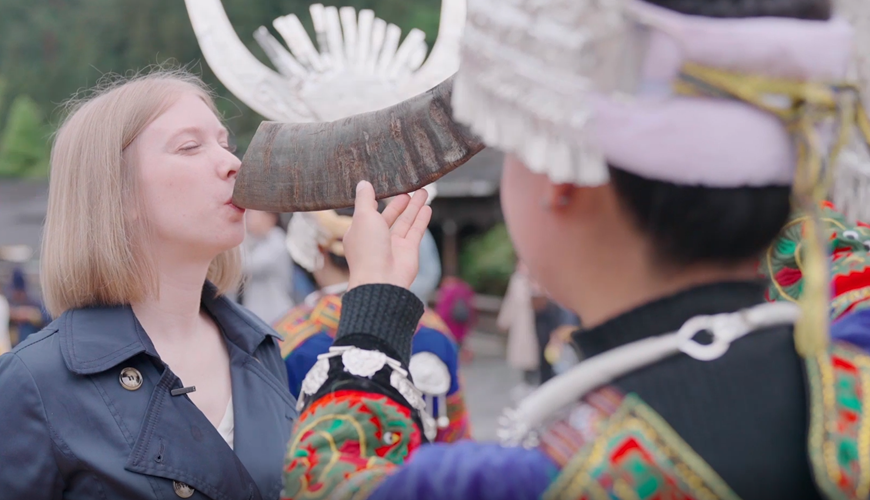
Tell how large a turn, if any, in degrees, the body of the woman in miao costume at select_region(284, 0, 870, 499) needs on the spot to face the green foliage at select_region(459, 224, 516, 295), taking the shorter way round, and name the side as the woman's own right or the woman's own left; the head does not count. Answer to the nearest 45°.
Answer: approximately 45° to the woman's own right

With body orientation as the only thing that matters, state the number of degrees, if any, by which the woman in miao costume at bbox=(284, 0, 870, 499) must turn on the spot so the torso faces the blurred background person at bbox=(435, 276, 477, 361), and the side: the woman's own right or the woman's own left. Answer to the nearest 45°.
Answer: approximately 45° to the woman's own right

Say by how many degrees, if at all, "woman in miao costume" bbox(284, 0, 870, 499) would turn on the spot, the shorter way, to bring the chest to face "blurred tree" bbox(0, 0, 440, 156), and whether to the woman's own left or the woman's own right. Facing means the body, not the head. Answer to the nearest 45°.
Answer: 0° — they already face it

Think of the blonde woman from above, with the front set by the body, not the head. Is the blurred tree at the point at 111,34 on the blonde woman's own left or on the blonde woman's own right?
on the blonde woman's own left

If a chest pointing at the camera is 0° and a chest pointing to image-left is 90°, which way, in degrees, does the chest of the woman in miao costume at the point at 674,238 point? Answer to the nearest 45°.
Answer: approximately 135°

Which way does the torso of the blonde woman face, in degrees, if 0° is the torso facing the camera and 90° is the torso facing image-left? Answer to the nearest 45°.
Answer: approximately 315°

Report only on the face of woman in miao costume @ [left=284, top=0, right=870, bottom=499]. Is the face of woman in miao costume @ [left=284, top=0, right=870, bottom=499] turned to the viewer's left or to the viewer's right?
to the viewer's left

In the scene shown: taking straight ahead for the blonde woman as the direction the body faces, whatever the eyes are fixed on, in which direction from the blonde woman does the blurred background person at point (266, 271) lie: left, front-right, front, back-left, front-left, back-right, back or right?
back-left

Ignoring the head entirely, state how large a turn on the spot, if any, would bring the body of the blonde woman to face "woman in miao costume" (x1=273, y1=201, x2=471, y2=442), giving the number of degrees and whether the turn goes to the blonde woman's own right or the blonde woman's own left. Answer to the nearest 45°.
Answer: approximately 90° to the blonde woman's own left
